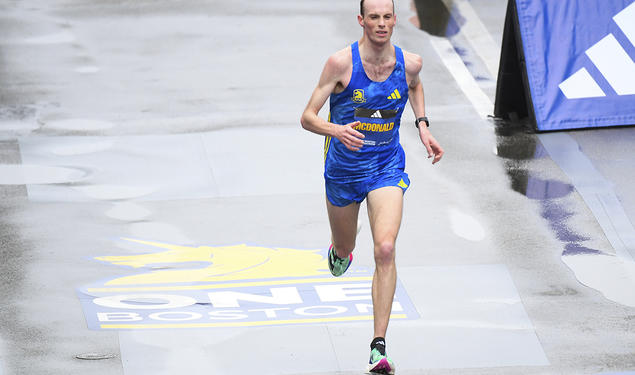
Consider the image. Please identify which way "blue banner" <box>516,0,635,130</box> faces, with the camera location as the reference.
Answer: facing the viewer

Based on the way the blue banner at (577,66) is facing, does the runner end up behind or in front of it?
in front

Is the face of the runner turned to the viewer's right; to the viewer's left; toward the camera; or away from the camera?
toward the camera
